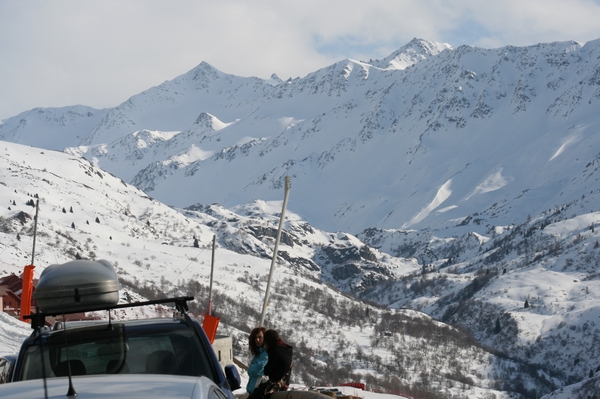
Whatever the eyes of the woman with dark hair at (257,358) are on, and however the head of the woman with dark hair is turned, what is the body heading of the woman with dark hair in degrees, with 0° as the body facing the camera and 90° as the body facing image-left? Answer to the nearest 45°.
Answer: approximately 315°

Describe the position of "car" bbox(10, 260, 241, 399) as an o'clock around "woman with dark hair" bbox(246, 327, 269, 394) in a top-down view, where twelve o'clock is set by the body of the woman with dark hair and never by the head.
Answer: The car is roughly at 2 o'clock from the woman with dark hair.

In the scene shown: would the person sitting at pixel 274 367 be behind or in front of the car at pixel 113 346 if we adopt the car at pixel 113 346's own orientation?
behind
